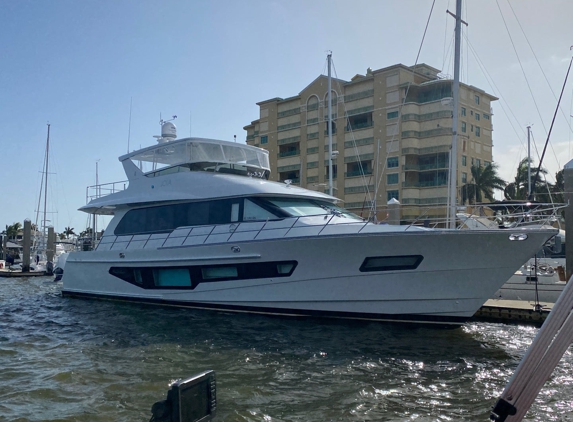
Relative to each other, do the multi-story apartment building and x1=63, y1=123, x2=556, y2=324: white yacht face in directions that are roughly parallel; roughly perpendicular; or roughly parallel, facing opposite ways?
roughly perpendicular

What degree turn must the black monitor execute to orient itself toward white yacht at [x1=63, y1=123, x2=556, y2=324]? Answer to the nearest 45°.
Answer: approximately 135° to its left

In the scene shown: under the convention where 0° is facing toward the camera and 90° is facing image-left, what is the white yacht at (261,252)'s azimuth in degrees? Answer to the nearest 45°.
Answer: approximately 315°

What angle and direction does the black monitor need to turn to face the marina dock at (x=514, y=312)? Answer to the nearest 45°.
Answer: approximately 90° to its left

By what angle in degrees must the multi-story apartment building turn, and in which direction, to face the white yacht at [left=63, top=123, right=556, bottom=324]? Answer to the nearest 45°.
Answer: approximately 45° to its left

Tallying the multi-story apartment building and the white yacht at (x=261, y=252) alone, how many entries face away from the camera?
0

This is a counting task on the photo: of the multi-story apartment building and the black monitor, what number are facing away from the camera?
0

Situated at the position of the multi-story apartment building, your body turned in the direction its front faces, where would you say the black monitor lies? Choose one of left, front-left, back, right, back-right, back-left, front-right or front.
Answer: front-left

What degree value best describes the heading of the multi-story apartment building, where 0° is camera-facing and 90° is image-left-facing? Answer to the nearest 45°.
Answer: approximately 45°

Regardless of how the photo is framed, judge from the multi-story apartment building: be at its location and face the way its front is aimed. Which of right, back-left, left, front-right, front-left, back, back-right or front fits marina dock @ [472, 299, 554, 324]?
front-left

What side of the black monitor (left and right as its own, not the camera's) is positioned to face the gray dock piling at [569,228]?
left

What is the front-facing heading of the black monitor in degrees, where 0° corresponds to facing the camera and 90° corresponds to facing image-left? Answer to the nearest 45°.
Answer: approximately 315°

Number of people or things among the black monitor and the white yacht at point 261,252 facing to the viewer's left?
0
